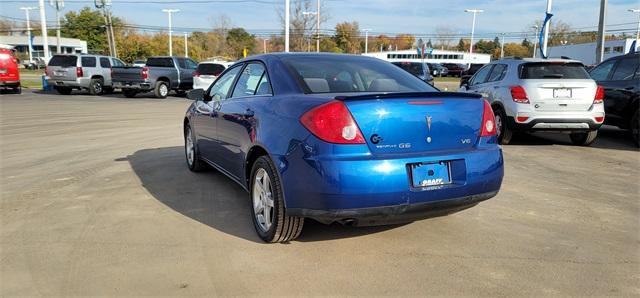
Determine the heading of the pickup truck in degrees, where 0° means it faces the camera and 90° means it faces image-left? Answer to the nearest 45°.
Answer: approximately 225°

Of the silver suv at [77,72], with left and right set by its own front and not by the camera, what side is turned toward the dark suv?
right

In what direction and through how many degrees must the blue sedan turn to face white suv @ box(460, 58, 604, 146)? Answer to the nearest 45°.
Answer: approximately 90° to its right

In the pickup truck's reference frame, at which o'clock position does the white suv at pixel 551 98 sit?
The white suv is roughly at 4 o'clock from the pickup truck.

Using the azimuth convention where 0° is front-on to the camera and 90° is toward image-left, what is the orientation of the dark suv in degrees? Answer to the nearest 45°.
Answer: approximately 135°

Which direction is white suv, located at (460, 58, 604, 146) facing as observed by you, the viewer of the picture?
facing away from the viewer and to the left of the viewer

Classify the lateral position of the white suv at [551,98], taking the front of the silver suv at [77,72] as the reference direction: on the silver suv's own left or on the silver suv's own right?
on the silver suv's own right

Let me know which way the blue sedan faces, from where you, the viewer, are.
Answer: facing away from the viewer and to the left of the viewer

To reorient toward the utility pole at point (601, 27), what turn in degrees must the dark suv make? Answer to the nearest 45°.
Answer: approximately 45° to its right
